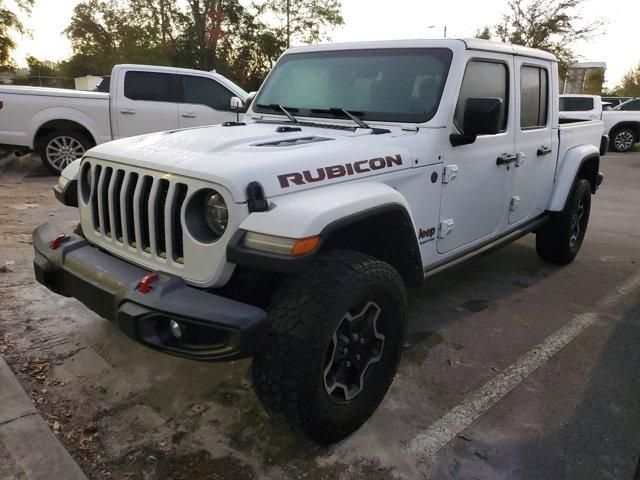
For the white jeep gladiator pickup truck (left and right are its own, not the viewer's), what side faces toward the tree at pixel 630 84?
back

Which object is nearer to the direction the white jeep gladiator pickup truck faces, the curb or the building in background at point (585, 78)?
the curb

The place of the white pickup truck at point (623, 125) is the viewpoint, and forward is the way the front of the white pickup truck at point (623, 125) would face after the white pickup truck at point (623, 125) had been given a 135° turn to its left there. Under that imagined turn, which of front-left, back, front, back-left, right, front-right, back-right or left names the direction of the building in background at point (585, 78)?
back-left

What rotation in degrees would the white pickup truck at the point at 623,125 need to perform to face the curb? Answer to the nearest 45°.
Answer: approximately 90° to its left

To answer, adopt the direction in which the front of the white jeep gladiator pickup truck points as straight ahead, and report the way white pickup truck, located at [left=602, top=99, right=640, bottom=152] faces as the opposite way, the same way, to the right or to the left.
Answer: to the right

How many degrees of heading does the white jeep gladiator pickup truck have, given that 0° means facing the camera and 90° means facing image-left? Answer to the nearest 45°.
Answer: approximately 45°

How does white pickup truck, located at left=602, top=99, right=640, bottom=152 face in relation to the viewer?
to the viewer's left

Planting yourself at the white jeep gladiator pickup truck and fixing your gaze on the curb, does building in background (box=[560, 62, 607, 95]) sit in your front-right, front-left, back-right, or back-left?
back-right
